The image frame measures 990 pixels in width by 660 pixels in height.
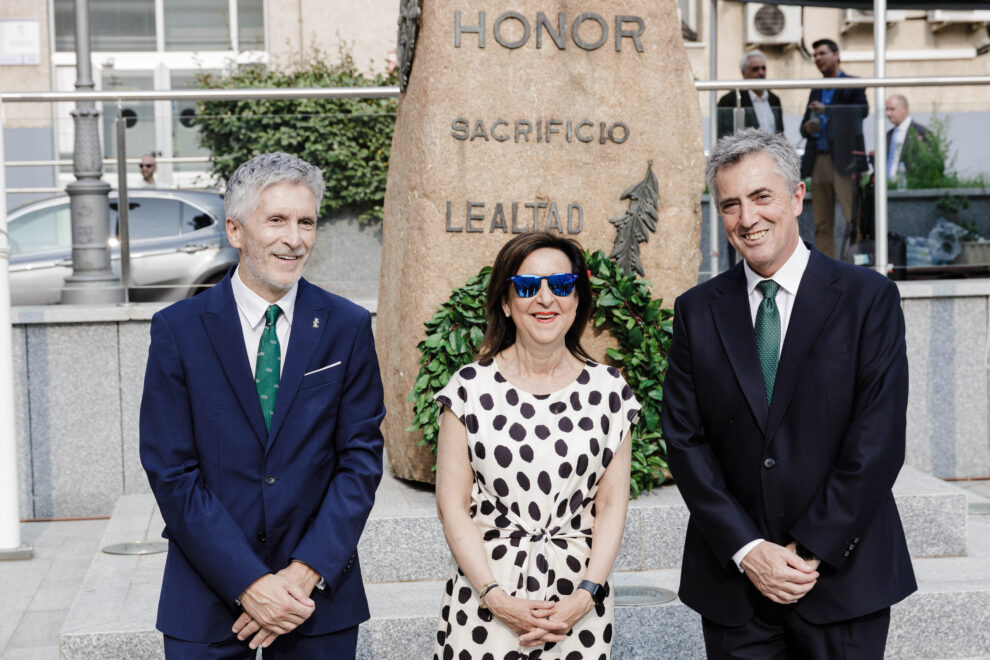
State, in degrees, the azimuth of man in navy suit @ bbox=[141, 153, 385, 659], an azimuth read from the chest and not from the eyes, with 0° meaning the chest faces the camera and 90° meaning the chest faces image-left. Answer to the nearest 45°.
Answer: approximately 0°

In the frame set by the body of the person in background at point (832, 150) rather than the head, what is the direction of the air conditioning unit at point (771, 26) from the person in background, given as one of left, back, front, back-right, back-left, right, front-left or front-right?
back-right

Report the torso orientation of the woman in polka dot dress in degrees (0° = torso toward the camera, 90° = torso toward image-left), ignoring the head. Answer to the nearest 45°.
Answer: approximately 0°

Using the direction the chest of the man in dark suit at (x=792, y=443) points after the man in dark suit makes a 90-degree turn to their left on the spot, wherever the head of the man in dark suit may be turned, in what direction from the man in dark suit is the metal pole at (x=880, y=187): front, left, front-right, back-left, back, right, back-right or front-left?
left
